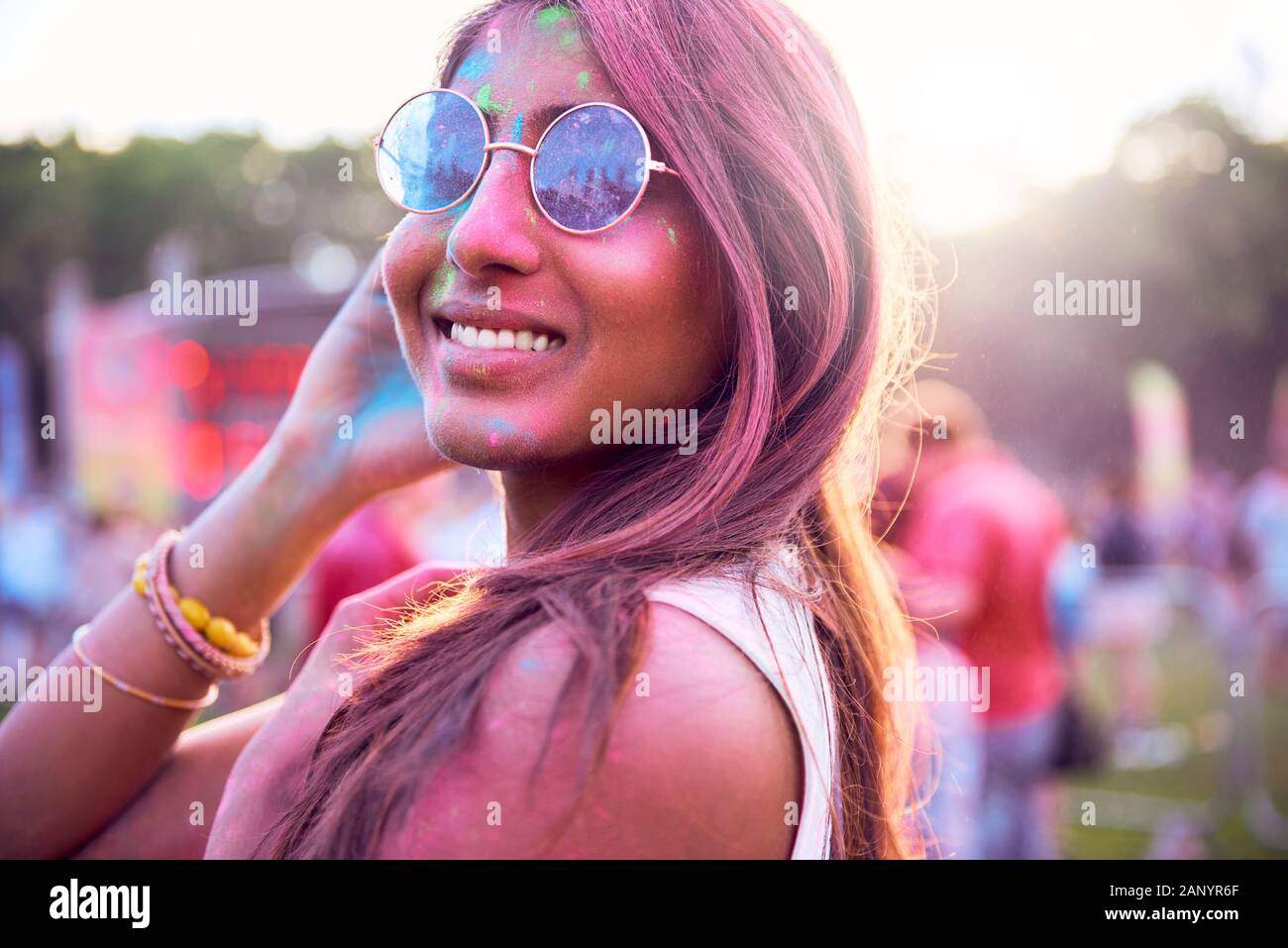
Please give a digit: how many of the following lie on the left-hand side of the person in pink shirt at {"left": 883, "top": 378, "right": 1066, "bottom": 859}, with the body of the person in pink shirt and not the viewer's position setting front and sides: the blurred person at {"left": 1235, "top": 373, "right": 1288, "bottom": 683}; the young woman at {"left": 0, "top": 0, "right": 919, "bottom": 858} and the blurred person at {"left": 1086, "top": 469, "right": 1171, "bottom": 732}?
1

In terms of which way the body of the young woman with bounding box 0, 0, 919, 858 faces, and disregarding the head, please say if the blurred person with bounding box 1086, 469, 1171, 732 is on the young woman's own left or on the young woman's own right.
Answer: on the young woman's own right

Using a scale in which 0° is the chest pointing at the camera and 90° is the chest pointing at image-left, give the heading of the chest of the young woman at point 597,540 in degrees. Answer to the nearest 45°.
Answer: approximately 90°

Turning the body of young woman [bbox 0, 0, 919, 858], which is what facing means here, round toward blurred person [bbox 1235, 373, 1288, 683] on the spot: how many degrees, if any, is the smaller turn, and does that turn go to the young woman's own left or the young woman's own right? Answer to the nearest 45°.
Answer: approximately 135° to the young woman's own right

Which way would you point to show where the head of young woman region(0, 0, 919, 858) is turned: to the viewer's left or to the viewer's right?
to the viewer's left
